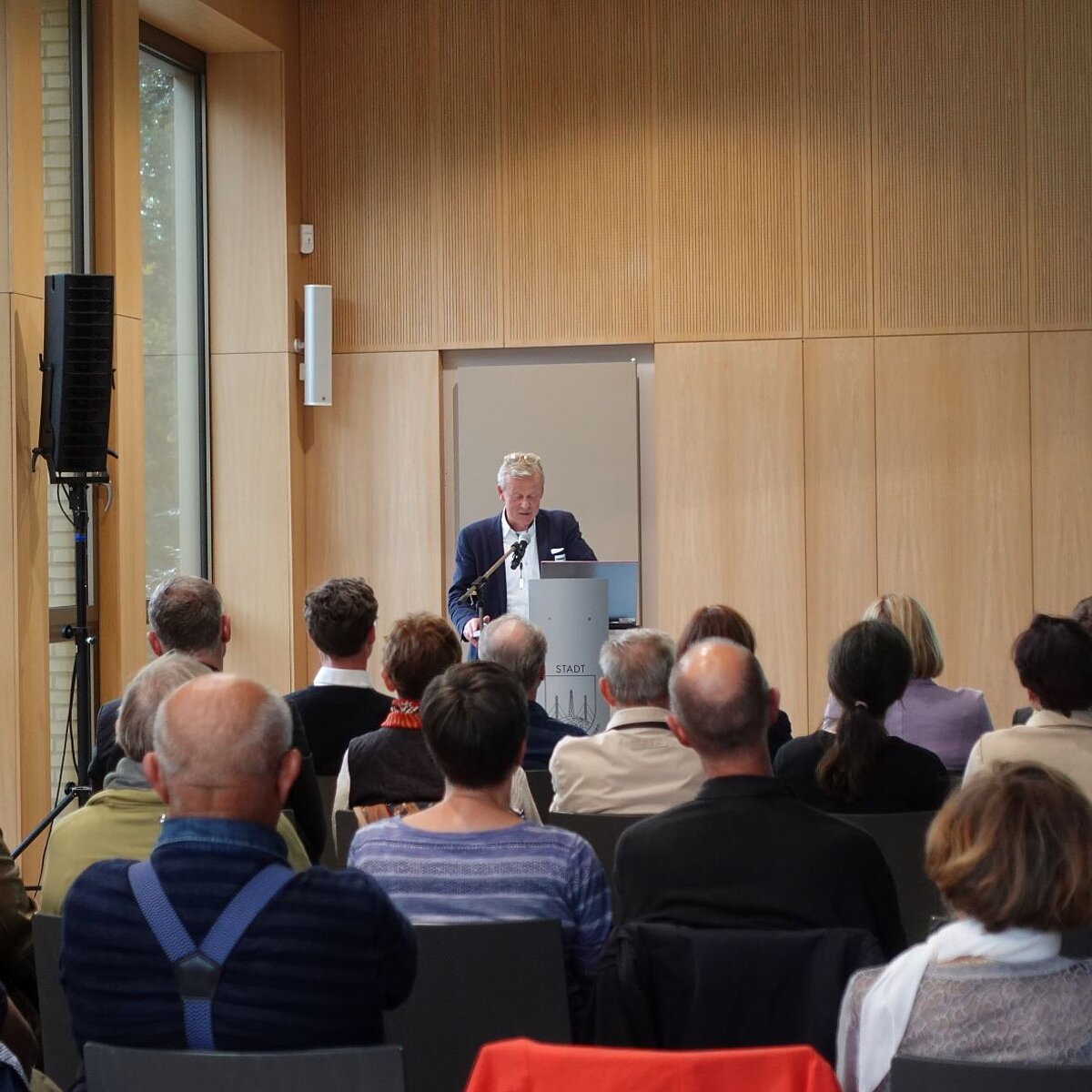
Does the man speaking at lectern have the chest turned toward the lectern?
yes

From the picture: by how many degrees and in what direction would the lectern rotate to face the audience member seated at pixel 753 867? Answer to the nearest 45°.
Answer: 0° — it already faces them

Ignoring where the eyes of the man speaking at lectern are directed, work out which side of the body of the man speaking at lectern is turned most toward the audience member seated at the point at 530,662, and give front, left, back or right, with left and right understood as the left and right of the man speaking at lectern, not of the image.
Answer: front

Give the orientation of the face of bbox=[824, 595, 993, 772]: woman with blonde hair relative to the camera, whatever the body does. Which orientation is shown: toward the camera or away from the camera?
away from the camera

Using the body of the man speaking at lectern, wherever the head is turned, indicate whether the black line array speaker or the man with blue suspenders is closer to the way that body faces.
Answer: the man with blue suspenders

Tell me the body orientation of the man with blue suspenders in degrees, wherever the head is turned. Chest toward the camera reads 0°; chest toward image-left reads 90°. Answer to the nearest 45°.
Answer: approximately 180°

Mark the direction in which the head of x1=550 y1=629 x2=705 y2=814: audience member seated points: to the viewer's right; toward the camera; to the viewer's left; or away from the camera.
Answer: away from the camera

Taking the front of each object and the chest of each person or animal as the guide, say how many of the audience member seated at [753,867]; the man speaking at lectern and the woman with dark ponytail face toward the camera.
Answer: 1

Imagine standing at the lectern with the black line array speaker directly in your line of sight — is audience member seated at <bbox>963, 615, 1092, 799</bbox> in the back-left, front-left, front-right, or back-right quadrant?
back-left

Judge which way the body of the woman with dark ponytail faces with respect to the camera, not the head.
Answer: away from the camera

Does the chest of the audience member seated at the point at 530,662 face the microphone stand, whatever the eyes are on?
yes

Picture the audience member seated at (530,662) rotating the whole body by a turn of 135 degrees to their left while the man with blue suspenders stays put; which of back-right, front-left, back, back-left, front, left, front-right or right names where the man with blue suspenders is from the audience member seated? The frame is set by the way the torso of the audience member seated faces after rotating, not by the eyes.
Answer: front-left

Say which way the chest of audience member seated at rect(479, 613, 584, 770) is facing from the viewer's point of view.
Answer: away from the camera

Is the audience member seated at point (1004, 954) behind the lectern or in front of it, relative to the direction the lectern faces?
in front
